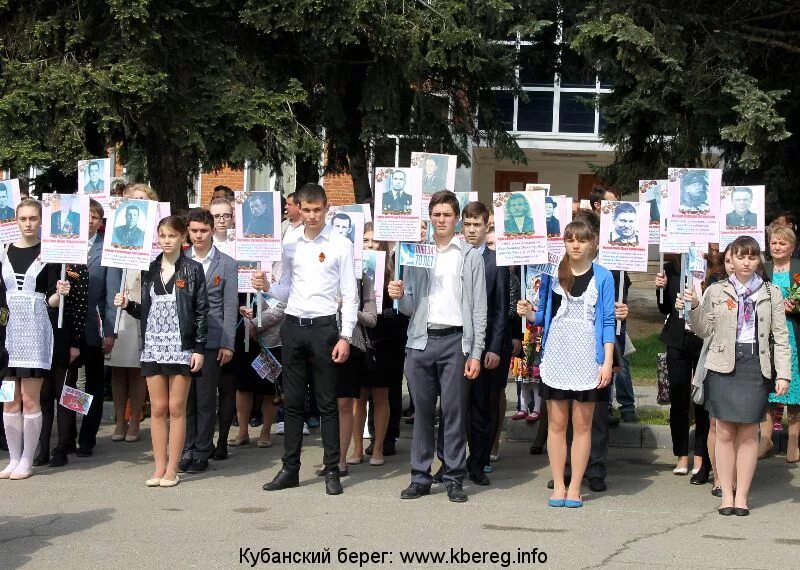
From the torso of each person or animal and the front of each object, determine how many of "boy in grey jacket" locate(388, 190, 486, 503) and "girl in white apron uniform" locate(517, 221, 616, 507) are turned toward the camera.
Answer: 2

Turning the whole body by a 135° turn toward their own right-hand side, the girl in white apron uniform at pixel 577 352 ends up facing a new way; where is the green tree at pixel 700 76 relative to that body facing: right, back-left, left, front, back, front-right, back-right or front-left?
front-right

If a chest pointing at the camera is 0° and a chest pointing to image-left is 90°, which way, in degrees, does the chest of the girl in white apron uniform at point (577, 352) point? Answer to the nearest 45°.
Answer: approximately 0°

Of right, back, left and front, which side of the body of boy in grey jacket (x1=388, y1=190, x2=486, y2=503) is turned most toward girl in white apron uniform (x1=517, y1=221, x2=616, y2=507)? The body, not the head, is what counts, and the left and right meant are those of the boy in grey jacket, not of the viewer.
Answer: left

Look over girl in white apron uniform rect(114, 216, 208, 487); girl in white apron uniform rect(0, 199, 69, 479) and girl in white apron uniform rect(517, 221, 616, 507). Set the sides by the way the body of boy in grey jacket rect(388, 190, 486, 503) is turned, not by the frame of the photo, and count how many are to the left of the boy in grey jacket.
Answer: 1

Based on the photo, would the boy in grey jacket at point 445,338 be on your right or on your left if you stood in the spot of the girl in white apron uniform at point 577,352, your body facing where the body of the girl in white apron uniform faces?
on your right

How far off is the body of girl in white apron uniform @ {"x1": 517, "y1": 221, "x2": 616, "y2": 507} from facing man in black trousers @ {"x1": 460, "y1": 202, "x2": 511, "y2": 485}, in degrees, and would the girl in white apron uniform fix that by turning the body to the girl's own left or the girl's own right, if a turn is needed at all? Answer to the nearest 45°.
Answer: approximately 135° to the girl's own right

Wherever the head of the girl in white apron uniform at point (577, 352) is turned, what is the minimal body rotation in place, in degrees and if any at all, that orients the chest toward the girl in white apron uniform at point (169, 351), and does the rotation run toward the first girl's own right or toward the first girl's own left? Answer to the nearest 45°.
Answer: approximately 90° to the first girl's own right

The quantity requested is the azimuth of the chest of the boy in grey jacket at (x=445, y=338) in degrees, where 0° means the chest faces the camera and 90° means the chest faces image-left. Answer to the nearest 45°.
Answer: approximately 0°
